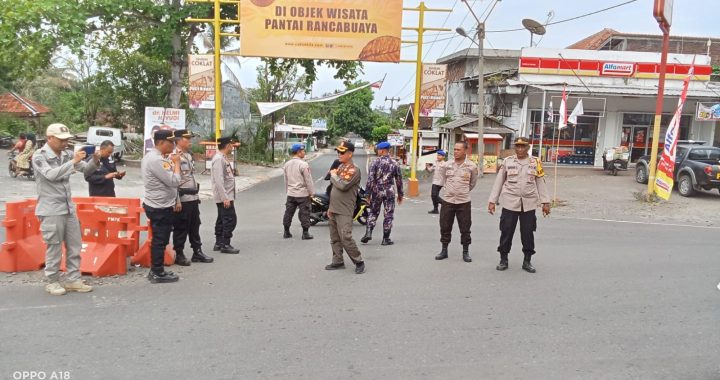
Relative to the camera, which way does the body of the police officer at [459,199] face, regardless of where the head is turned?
toward the camera

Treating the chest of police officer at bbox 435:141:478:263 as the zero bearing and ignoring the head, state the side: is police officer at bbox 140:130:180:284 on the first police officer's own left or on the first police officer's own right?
on the first police officer's own right

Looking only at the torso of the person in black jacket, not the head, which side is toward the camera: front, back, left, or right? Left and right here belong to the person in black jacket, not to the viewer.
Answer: right

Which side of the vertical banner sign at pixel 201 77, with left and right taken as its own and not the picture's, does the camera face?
front

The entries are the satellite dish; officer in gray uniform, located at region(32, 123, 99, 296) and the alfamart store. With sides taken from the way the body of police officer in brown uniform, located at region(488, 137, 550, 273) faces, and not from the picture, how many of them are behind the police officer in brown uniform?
2

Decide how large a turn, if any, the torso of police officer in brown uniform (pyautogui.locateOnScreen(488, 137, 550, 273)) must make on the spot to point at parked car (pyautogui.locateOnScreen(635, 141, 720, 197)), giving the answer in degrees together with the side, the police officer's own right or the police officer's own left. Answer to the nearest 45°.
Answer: approximately 135° to the police officer's own left

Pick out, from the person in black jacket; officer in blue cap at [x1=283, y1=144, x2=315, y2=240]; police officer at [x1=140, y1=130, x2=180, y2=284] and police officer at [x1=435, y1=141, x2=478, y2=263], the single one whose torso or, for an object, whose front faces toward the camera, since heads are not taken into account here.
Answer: police officer at [x1=435, y1=141, x2=478, y2=263]

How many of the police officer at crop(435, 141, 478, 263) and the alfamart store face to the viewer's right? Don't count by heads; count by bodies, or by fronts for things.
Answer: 0

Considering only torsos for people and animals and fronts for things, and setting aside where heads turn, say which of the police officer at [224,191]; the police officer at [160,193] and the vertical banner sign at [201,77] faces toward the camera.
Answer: the vertical banner sign

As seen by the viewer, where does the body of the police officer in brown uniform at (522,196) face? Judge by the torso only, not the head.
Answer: toward the camera

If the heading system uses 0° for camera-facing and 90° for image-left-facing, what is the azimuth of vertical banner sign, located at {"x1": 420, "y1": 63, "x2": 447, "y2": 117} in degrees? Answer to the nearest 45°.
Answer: approximately 0°

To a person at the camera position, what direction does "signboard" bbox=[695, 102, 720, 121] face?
facing the viewer

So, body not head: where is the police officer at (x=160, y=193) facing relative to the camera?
to the viewer's right

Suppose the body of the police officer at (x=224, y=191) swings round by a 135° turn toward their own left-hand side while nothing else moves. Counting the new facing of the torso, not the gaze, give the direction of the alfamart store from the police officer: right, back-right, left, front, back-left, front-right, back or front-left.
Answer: right

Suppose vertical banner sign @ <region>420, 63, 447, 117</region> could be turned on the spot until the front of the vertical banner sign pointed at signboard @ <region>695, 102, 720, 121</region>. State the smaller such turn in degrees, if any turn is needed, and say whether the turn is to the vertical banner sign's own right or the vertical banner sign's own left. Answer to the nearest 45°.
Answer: approximately 135° to the vertical banner sign's own left

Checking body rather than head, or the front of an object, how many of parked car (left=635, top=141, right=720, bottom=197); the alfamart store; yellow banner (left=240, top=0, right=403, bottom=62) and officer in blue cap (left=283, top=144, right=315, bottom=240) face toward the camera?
2

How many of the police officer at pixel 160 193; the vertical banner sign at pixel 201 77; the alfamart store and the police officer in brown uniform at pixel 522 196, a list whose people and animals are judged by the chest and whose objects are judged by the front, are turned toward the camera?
3

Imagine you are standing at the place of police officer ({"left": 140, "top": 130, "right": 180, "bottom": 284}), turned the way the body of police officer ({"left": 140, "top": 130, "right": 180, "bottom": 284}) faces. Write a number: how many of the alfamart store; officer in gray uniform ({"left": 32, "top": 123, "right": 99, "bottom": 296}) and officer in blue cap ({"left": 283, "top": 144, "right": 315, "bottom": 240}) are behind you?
1

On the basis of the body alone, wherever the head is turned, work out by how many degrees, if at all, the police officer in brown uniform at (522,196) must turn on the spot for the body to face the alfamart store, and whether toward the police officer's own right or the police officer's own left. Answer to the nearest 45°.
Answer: approximately 180°

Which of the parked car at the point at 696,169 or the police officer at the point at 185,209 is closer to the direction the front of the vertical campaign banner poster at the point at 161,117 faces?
the police officer

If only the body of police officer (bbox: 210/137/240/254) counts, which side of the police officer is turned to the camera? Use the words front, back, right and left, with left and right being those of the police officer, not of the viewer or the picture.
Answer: right
